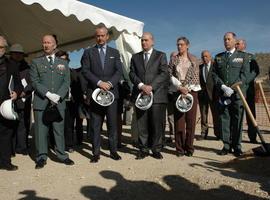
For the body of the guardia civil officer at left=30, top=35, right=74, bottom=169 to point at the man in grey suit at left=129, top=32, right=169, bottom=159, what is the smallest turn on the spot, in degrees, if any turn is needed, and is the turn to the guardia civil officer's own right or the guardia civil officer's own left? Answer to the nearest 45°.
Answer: approximately 90° to the guardia civil officer's own left

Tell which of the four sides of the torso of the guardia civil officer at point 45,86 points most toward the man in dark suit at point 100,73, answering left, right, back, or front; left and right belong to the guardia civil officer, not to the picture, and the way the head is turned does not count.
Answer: left

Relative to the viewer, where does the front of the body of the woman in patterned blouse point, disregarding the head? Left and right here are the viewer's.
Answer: facing the viewer

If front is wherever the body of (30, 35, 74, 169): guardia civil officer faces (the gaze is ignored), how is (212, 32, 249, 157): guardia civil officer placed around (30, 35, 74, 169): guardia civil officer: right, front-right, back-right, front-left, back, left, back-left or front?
left

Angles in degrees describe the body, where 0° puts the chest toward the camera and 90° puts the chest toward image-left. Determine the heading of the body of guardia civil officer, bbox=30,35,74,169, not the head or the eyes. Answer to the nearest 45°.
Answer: approximately 0°

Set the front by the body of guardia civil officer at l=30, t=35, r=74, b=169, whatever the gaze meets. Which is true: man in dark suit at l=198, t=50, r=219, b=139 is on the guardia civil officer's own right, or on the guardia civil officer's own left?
on the guardia civil officer's own left

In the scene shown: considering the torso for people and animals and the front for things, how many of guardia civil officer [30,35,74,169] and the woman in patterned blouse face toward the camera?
2

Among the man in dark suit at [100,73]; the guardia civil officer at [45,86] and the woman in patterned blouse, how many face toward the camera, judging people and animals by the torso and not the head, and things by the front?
3

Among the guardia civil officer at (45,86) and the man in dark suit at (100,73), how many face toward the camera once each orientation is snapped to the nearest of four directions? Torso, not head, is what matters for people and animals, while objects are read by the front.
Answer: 2

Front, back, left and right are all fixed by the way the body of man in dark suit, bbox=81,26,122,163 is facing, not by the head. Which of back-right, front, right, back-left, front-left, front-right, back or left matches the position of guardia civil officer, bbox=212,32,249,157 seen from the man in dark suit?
left

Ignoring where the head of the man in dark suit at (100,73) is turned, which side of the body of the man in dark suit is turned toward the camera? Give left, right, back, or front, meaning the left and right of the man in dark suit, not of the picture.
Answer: front

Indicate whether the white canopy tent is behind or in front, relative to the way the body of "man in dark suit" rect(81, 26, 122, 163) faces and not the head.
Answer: behind
